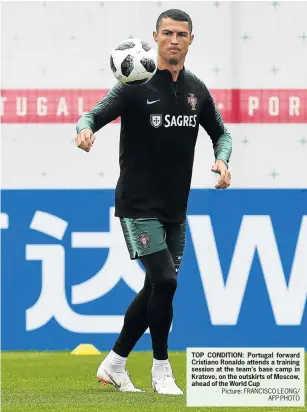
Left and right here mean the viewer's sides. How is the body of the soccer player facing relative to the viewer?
facing the viewer and to the right of the viewer

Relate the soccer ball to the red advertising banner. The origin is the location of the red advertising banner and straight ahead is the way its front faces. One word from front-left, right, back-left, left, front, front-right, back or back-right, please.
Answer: front

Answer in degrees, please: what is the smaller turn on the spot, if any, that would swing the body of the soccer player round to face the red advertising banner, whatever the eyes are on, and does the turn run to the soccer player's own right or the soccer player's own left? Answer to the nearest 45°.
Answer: approximately 135° to the soccer player's own left

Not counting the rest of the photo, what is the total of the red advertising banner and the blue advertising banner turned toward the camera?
2

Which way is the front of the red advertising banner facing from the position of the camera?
facing the viewer

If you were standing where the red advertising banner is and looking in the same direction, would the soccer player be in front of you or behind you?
in front

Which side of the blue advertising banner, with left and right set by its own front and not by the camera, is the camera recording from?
front
